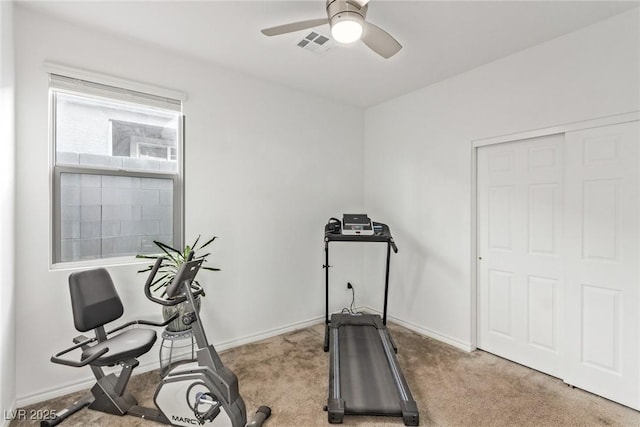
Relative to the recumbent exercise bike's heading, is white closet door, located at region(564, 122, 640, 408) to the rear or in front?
in front

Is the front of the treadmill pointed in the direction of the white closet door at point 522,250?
no

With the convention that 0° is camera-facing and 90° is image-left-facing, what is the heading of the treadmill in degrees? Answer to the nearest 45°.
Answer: approximately 180°

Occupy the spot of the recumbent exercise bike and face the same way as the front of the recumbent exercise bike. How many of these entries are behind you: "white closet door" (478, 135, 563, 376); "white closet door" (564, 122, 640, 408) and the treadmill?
0

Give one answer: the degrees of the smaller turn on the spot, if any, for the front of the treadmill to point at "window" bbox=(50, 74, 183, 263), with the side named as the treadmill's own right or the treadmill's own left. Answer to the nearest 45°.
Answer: approximately 90° to the treadmill's own left

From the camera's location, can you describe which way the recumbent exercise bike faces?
facing the viewer and to the right of the viewer

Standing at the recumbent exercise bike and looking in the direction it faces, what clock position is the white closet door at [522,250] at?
The white closet door is roughly at 11 o'clock from the recumbent exercise bike.

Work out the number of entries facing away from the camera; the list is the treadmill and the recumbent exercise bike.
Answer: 1

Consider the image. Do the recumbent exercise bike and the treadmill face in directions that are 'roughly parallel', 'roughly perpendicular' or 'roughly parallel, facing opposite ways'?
roughly perpendicular

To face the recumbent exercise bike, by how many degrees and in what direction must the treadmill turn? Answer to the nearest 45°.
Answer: approximately 135° to its left

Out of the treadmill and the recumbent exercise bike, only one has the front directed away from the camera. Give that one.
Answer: the treadmill

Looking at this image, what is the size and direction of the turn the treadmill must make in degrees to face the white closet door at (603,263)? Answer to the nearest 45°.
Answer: approximately 90° to its right
